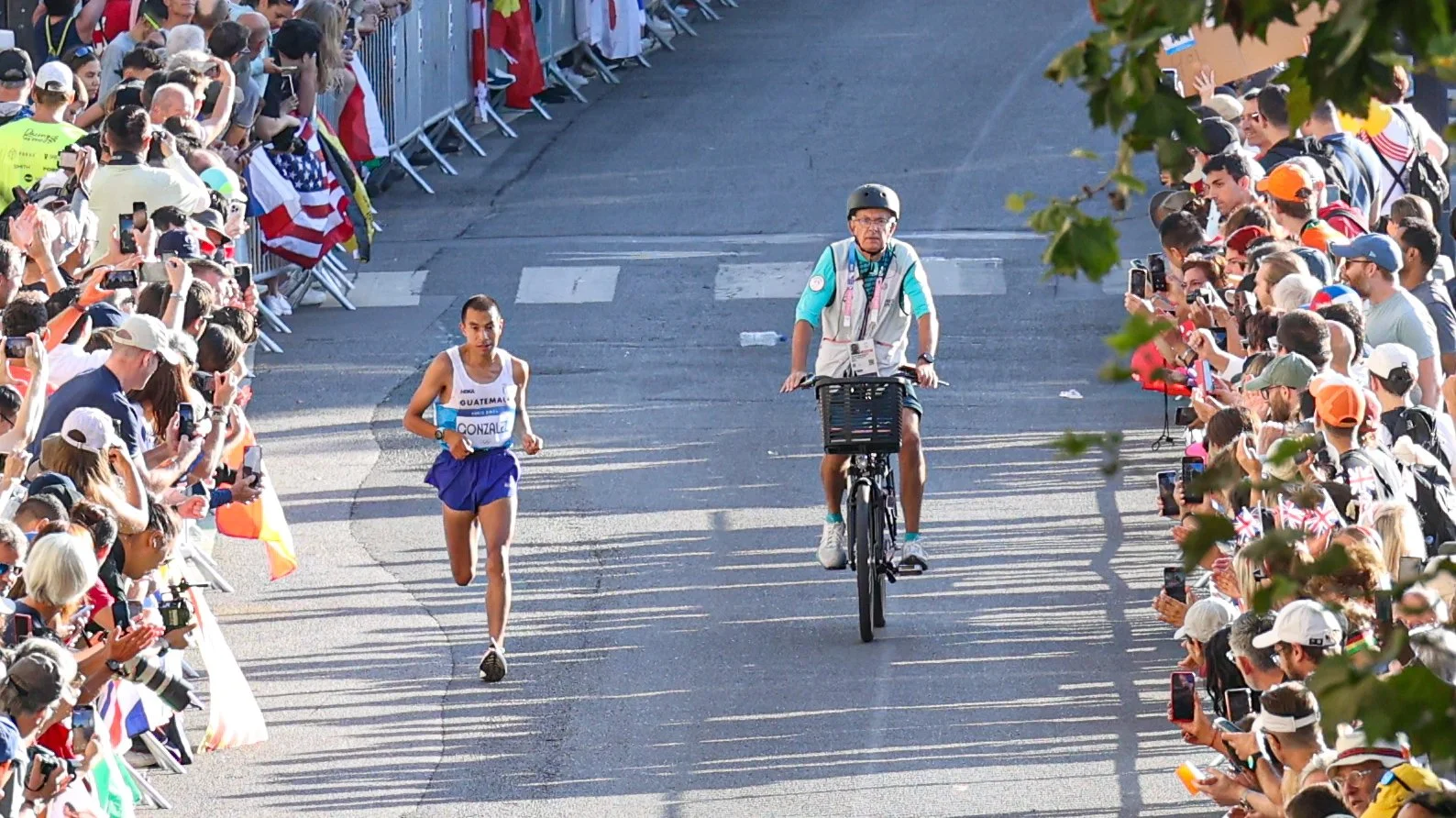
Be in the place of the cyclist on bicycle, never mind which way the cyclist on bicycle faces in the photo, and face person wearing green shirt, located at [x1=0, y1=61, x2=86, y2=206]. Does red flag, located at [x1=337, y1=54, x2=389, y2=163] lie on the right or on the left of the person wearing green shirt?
right

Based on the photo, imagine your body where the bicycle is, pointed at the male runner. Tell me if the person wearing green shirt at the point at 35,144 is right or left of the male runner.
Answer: right

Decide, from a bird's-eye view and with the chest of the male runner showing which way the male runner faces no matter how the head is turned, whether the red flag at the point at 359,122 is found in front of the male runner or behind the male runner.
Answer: behind

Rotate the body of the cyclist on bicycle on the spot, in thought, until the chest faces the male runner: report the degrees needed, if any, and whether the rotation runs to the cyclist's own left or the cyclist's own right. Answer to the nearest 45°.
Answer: approximately 45° to the cyclist's own right

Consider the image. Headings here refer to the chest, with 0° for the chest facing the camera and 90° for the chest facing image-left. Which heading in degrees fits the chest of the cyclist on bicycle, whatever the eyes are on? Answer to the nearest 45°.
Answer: approximately 0°

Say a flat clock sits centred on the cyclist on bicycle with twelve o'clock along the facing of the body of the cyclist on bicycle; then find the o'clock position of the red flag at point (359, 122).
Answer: The red flag is roughly at 5 o'clock from the cyclist on bicycle.
